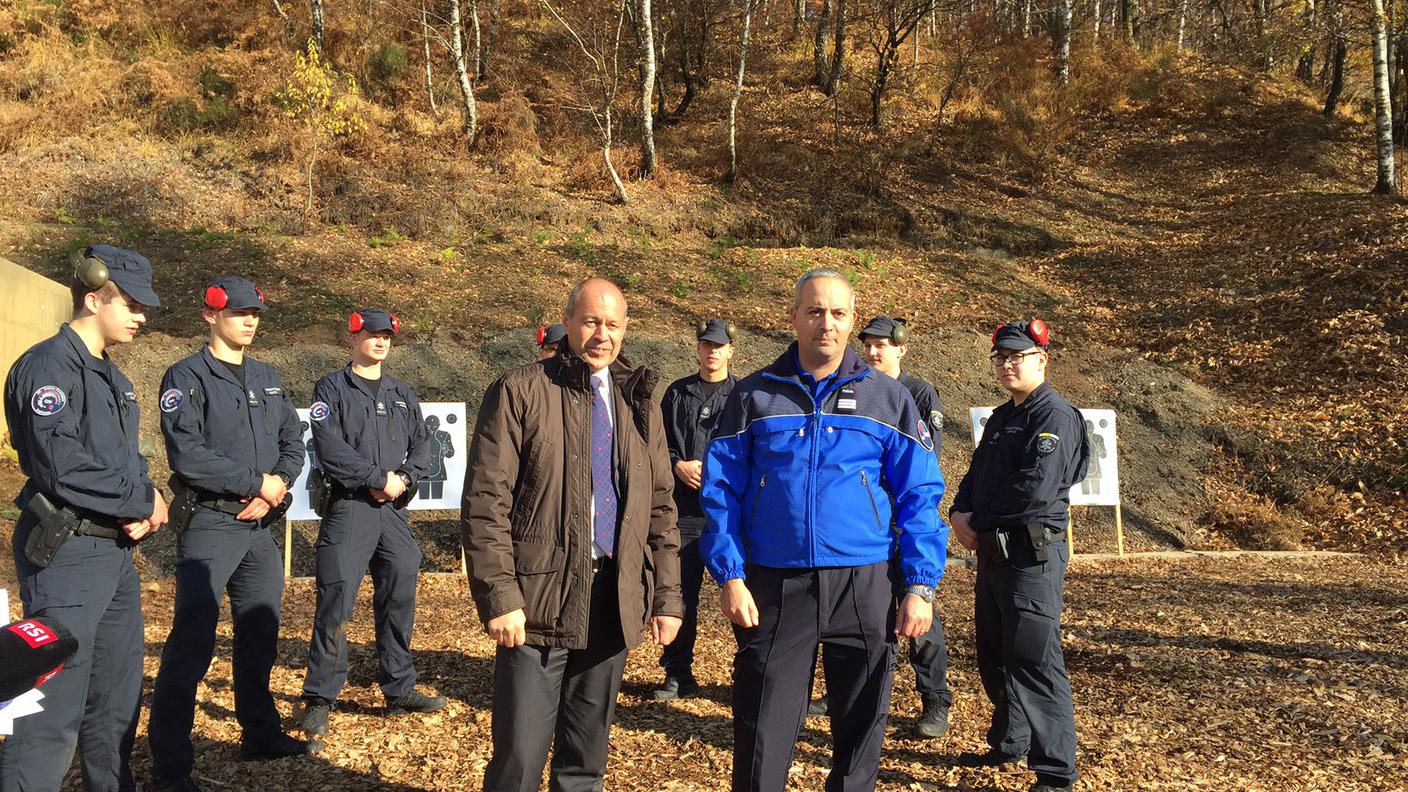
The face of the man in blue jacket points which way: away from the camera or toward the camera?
toward the camera

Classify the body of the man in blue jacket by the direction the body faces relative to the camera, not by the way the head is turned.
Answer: toward the camera

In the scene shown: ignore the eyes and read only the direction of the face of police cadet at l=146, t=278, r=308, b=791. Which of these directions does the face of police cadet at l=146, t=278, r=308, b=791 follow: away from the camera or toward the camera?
toward the camera

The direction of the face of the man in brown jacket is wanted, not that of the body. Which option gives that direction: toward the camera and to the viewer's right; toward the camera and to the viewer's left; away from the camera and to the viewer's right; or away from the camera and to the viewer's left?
toward the camera and to the viewer's right

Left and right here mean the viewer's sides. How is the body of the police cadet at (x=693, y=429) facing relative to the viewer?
facing the viewer

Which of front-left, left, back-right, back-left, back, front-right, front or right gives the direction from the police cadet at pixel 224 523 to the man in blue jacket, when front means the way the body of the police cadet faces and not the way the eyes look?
front

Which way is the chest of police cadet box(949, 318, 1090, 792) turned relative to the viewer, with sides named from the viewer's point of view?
facing the viewer and to the left of the viewer

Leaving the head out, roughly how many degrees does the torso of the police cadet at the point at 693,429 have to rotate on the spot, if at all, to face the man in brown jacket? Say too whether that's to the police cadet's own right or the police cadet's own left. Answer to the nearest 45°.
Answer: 0° — they already face them

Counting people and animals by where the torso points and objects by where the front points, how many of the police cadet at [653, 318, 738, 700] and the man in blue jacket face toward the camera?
2

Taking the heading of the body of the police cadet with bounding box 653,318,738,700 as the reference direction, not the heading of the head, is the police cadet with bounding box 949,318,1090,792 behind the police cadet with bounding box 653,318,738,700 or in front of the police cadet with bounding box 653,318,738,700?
in front

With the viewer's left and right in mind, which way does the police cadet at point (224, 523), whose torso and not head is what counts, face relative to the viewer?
facing the viewer and to the right of the viewer
